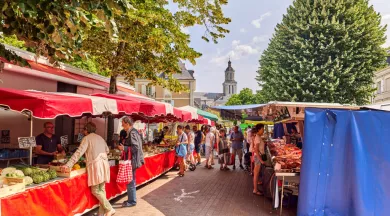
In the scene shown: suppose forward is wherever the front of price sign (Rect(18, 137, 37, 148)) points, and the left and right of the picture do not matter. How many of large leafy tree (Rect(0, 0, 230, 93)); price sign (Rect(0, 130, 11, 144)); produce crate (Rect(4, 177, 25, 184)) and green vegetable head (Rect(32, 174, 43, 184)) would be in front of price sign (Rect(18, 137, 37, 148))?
2

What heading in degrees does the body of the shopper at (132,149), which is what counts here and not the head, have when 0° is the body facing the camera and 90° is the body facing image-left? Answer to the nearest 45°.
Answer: approximately 90°

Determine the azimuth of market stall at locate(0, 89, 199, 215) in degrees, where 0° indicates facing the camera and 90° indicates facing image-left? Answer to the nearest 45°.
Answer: approximately 315°

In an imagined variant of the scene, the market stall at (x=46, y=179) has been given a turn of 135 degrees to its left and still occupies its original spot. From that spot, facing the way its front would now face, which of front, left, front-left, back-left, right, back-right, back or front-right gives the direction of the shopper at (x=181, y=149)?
front-right

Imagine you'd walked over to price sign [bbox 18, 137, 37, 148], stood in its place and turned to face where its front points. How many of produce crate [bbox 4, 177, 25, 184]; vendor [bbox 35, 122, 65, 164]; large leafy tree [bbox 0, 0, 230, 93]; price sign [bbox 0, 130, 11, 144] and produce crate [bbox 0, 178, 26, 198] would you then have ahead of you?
2

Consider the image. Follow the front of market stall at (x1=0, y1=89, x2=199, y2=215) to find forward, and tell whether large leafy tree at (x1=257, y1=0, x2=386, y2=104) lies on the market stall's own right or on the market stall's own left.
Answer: on the market stall's own left

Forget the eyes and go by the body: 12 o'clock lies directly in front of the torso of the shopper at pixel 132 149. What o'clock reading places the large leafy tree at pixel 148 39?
The large leafy tree is roughly at 3 o'clock from the shopper.

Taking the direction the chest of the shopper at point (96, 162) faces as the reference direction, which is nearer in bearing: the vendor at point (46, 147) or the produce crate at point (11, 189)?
the vendor

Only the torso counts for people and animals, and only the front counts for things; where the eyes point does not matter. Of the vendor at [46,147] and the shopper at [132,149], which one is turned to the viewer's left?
the shopper

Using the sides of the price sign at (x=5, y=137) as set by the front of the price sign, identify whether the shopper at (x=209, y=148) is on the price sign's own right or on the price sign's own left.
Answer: on the price sign's own left

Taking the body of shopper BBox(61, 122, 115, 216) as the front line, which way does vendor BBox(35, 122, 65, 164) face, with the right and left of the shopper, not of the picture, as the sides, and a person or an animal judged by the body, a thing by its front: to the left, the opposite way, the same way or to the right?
the opposite way

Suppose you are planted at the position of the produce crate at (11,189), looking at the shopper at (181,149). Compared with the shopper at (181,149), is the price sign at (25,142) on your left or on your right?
left

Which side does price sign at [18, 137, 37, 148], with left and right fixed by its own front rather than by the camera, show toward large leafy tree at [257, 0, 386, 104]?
left
